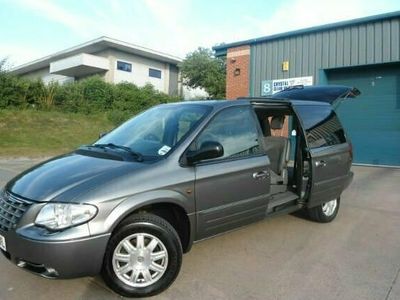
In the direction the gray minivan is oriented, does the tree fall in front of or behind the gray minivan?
behind

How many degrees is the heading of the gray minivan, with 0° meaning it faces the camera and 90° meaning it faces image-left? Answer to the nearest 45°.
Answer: approximately 45°

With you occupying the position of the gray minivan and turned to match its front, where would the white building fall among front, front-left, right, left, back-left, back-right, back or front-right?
back-right

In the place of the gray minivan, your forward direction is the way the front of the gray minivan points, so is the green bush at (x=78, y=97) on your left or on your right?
on your right

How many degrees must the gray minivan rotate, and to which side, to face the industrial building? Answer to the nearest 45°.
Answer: approximately 180°

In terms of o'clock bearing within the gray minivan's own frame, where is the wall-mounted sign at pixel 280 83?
The wall-mounted sign is roughly at 5 o'clock from the gray minivan.
